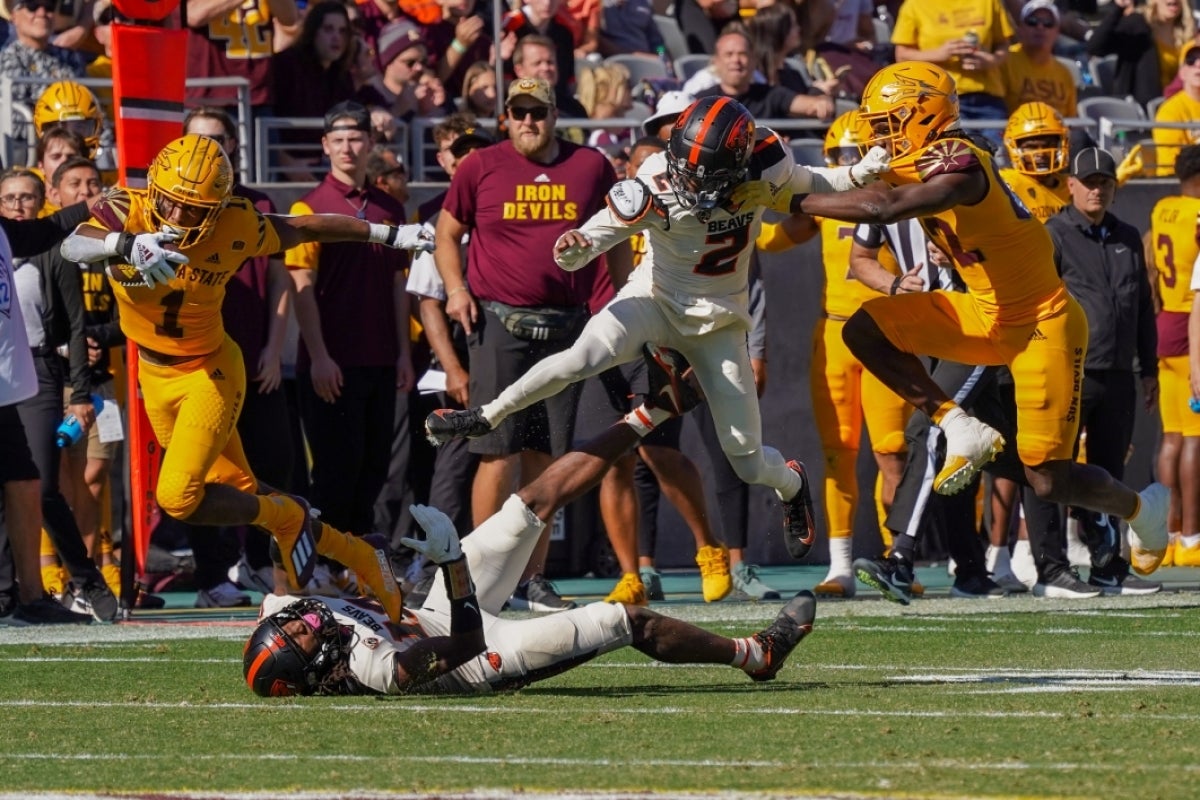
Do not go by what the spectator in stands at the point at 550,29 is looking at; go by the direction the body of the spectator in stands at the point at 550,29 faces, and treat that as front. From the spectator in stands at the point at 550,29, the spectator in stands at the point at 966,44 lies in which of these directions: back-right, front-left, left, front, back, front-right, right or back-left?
left

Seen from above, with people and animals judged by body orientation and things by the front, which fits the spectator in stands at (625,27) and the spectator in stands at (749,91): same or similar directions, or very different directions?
same or similar directions

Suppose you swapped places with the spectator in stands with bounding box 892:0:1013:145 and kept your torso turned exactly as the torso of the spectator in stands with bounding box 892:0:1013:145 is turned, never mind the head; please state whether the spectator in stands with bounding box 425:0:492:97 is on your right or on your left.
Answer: on your right

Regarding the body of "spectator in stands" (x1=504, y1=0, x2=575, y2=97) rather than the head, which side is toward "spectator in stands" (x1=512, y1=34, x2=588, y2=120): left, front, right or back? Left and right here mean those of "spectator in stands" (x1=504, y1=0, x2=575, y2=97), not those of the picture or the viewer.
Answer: front

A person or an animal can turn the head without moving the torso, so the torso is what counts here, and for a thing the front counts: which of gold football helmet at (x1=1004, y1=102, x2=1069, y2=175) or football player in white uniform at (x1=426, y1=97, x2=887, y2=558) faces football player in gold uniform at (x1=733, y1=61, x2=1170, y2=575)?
the gold football helmet

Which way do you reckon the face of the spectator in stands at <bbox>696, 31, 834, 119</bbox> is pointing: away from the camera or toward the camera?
toward the camera

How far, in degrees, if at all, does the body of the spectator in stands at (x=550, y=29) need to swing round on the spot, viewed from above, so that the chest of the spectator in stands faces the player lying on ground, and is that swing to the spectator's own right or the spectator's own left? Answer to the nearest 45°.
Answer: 0° — they already face them

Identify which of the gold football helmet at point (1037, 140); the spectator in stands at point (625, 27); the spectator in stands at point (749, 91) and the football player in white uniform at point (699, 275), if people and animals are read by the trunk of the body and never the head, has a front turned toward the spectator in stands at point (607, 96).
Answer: the spectator in stands at point (625, 27)

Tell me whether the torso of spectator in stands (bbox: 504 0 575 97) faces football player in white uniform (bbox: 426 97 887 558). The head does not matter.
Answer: yes

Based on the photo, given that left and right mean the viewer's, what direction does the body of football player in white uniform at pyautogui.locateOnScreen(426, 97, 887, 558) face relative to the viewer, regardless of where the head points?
facing the viewer

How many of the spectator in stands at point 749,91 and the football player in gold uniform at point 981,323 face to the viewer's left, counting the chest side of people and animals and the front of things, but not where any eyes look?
1

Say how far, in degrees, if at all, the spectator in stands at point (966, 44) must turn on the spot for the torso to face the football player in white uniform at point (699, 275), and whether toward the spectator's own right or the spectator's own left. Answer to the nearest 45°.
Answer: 0° — they already face them

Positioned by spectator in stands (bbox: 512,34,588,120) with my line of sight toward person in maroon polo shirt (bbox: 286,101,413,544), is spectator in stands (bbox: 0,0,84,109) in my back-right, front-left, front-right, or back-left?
front-right

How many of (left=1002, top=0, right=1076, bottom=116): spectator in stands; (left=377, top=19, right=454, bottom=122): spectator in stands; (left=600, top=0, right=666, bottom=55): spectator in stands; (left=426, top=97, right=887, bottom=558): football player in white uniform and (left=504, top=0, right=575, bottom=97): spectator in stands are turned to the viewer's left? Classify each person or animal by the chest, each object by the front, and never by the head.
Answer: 0

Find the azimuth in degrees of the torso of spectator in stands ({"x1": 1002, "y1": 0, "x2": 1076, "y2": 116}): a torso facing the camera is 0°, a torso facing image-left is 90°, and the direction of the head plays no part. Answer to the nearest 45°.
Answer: approximately 0°

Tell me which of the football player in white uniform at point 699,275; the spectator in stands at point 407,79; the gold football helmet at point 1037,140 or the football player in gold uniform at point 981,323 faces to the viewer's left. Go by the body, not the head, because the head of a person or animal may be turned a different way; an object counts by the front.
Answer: the football player in gold uniform

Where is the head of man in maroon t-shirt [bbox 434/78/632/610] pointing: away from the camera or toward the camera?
toward the camera

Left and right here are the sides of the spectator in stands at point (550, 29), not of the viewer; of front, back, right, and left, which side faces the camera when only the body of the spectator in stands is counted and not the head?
front

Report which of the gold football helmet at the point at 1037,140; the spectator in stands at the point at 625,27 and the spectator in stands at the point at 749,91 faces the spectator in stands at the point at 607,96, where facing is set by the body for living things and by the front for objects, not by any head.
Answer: the spectator in stands at the point at 625,27

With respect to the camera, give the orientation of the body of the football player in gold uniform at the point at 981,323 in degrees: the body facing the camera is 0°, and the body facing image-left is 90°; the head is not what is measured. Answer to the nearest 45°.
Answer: approximately 90°

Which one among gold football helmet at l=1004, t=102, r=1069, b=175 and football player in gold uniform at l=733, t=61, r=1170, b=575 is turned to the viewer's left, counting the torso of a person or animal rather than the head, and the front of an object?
the football player in gold uniform
